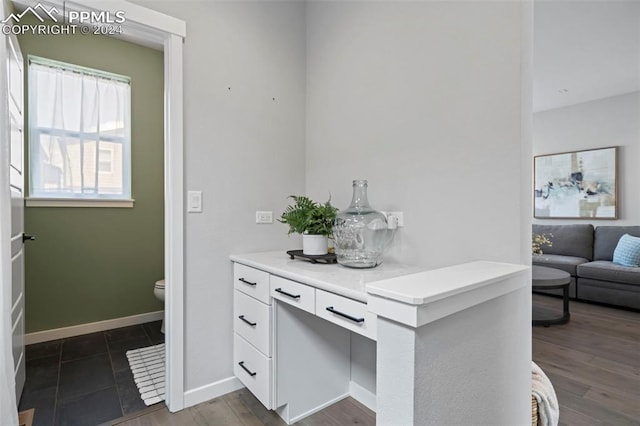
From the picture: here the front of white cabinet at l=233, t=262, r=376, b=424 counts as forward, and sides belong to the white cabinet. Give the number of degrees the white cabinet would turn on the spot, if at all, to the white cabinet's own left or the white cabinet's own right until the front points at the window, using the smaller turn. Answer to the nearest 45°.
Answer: approximately 90° to the white cabinet's own right

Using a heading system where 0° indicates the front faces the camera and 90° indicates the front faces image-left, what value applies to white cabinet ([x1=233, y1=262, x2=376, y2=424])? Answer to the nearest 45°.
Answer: approximately 45°

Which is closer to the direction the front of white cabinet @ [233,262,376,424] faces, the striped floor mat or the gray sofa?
the striped floor mat

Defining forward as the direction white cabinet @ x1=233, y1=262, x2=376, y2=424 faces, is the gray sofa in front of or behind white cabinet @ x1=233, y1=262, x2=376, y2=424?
behind

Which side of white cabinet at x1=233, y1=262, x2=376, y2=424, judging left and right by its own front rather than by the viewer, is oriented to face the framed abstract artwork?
back

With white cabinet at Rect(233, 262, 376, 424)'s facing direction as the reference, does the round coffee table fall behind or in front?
behind
